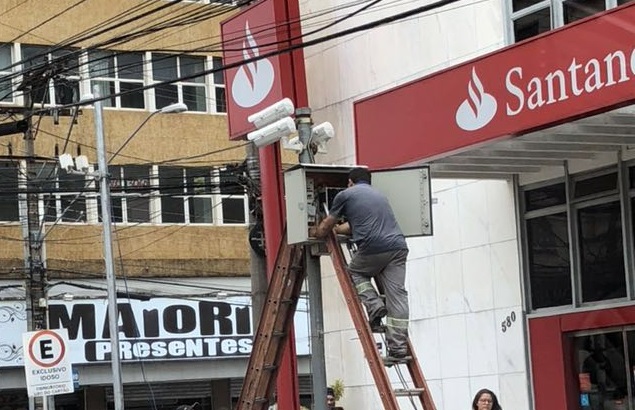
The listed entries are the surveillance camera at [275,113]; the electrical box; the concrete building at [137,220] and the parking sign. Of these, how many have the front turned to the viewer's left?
1

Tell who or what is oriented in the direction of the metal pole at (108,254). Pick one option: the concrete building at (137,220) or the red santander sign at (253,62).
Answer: the concrete building

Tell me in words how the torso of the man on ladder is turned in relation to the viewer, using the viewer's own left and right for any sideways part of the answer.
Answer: facing away from the viewer and to the left of the viewer

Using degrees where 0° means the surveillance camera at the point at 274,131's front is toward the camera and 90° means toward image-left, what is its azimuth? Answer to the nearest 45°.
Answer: approximately 90°

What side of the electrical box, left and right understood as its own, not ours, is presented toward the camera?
front

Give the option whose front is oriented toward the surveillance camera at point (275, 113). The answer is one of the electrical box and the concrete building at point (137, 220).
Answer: the concrete building

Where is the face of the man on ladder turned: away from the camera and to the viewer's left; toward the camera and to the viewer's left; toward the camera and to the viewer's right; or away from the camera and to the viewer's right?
away from the camera and to the viewer's left

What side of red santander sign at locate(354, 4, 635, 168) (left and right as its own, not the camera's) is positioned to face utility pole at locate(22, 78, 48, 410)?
right

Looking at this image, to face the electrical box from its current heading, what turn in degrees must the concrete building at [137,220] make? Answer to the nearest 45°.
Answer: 0° — it already faces it

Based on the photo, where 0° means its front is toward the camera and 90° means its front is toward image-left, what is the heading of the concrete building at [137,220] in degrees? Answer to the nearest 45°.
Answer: approximately 0°

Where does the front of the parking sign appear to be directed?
toward the camera

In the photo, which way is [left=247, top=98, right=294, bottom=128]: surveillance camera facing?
to the viewer's left

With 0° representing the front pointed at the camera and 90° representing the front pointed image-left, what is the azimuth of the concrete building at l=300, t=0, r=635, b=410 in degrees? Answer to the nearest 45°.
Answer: approximately 45°

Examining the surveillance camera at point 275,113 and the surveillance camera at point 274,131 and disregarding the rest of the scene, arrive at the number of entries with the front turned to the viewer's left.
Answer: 2
